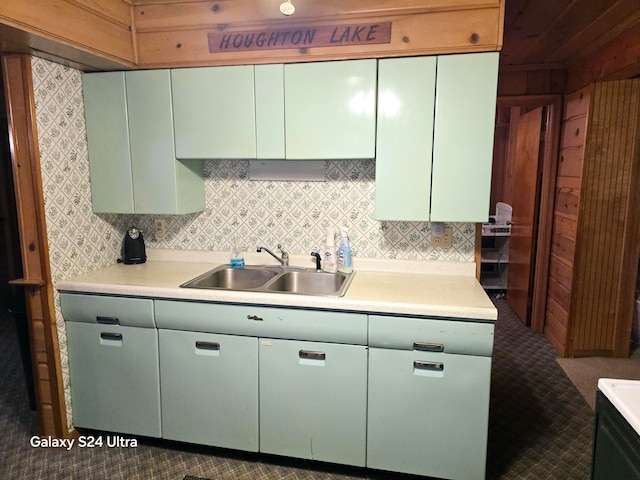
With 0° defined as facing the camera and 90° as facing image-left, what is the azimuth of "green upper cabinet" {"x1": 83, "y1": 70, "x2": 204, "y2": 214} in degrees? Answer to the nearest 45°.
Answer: approximately 0°

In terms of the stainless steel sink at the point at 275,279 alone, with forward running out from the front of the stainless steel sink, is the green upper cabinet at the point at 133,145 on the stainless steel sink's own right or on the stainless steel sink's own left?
on the stainless steel sink's own right

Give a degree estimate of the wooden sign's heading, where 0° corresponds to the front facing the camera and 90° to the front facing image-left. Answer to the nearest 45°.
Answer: approximately 0°

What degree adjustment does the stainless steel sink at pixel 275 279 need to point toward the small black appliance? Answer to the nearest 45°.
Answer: approximately 90° to its right

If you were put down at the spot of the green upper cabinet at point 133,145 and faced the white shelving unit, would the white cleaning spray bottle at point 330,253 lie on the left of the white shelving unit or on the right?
right

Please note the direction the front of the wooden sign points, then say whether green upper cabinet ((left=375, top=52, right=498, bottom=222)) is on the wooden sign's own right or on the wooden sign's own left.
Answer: on the wooden sign's own left

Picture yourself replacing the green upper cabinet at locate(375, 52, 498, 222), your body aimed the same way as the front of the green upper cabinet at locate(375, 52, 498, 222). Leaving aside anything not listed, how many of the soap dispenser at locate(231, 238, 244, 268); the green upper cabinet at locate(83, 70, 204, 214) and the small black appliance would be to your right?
3
